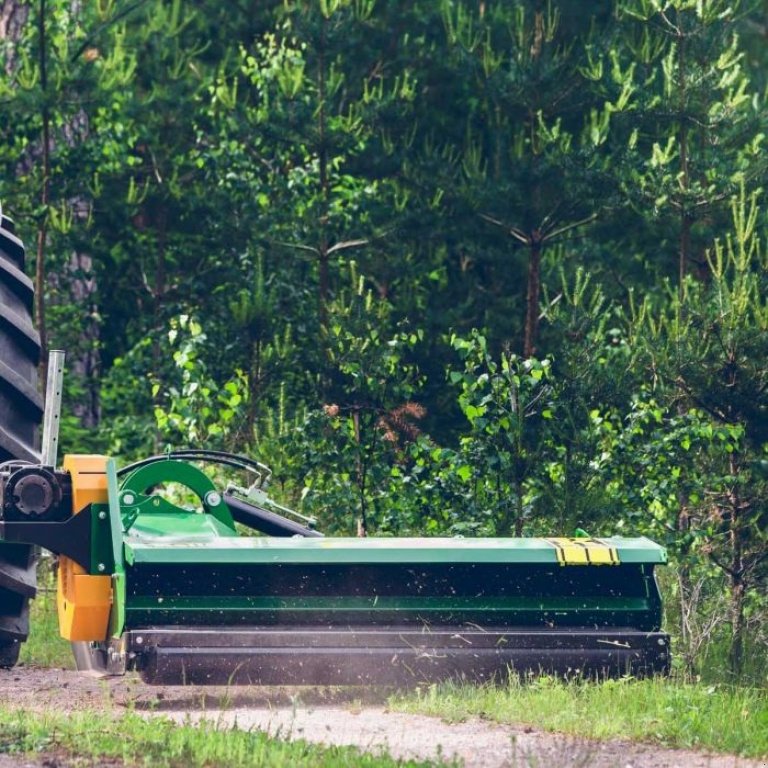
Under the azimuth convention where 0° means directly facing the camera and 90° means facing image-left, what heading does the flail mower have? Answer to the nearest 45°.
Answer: approximately 180°
